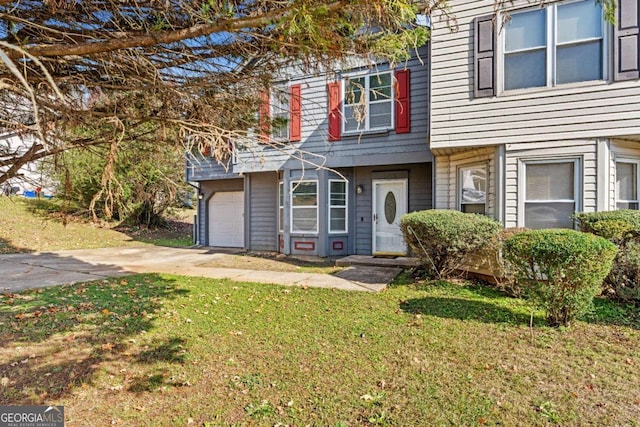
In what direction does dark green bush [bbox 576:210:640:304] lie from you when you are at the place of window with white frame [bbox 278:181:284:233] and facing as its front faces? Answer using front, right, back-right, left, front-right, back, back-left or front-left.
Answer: back-left

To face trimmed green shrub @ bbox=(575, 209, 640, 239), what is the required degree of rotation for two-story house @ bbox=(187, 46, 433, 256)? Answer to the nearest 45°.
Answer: approximately 45° to its left

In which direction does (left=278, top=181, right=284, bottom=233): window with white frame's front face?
to the viewer's left

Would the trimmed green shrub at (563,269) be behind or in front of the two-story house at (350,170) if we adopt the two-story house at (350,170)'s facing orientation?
in front

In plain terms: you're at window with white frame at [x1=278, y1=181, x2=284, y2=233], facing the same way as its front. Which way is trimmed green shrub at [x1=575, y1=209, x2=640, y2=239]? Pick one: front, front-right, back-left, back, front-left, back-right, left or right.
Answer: back-left

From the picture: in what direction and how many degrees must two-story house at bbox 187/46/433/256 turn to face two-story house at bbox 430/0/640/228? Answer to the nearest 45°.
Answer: approximately 45° to its left

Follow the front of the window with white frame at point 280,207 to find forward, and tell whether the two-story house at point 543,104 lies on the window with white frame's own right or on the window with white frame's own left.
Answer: on the window with white frame's own left

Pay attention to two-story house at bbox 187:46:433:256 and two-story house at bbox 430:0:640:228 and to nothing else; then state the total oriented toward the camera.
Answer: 2

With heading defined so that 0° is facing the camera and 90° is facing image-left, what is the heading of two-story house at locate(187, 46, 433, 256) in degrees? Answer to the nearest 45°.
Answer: approximately 0°

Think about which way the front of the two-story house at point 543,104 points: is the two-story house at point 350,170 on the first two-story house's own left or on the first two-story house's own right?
on the first two-story house's own right

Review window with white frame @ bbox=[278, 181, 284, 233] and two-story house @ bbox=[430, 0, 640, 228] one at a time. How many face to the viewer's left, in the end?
1

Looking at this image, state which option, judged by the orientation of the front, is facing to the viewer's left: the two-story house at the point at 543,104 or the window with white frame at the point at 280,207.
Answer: the window with white frame
